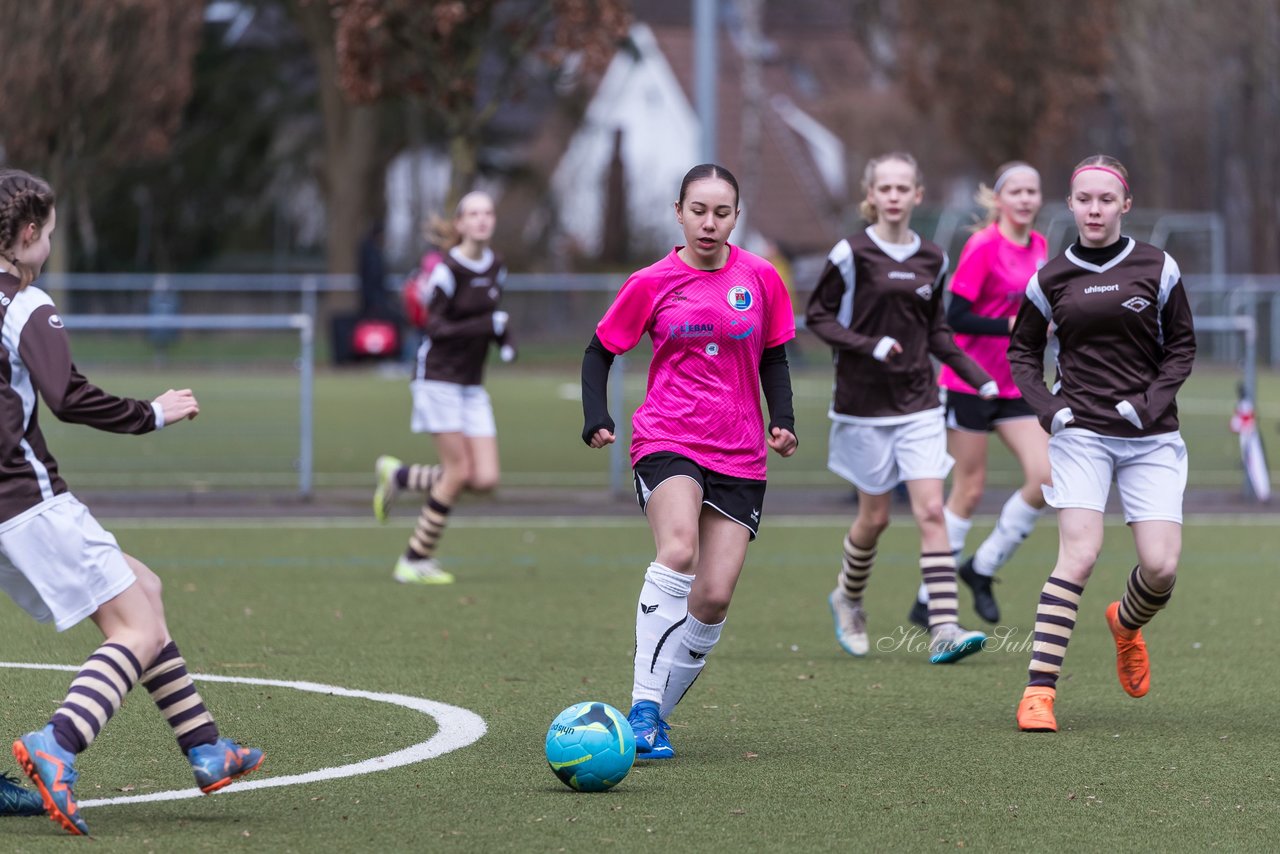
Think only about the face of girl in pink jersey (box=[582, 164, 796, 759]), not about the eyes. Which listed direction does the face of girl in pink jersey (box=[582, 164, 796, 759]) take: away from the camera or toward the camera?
toward the camera

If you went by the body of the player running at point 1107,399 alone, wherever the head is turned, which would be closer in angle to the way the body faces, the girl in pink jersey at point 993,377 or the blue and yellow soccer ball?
the blue and yellow soccer ball

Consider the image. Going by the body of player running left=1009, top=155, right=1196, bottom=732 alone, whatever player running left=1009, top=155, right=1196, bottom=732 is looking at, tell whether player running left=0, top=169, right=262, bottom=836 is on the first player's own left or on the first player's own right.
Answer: on the first player's own right

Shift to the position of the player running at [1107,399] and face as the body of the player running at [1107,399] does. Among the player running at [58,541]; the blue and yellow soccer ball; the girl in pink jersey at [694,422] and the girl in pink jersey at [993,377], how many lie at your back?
1

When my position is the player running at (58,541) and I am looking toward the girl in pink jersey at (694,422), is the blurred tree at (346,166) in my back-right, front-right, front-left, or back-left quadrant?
front-left

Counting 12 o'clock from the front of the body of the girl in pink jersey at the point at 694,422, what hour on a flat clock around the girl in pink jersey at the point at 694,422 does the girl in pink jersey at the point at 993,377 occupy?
the girl in pink jersey at the point at 993,377 is roughly at 7 o'clock from the girl in pink jersey at the point at 694,422.

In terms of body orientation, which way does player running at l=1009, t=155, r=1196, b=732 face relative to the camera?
toward the camera

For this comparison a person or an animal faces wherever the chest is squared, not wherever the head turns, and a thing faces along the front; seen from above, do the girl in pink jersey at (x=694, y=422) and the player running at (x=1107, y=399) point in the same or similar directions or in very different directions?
same or similar directions

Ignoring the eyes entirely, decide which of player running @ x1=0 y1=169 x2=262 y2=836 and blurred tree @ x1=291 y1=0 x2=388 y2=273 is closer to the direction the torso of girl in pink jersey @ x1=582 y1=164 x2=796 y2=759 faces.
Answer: the player running

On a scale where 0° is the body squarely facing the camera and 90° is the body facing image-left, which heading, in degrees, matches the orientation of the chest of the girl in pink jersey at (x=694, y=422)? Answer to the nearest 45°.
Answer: approximately 0°

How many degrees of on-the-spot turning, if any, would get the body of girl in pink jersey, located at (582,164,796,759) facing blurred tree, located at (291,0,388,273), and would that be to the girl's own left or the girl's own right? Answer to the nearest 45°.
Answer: approximately 180°

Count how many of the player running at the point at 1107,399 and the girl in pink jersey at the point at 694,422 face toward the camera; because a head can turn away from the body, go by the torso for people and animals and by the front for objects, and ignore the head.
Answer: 2

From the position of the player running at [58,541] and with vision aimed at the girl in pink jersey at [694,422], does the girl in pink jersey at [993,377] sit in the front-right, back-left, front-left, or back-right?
front-left

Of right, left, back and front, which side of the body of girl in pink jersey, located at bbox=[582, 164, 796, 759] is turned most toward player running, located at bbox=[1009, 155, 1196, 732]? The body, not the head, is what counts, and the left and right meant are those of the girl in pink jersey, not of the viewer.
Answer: left
